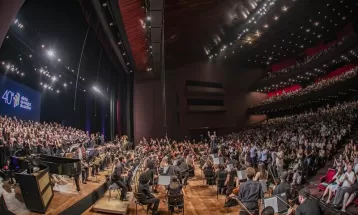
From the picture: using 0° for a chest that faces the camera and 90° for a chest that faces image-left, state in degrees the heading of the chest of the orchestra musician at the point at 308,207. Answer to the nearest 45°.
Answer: approximately 135°

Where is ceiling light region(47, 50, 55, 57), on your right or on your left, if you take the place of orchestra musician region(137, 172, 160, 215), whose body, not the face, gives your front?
on your left

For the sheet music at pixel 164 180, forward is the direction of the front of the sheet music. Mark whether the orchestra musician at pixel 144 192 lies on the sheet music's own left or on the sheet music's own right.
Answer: on the sheet music's own right

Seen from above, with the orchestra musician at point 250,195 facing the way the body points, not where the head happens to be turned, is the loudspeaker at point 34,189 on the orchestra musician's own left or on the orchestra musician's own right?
on the orchestra musician's own left

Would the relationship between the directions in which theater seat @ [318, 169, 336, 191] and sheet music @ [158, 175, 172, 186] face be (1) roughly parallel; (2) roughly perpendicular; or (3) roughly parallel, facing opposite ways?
roughly perpendicular

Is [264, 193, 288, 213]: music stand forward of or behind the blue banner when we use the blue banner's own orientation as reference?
forward

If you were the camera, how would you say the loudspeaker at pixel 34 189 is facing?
facing the viewer and to the right of the viewer

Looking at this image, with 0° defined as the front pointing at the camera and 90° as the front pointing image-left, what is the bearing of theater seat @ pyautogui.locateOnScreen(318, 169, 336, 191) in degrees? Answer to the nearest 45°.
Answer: approximately 45°

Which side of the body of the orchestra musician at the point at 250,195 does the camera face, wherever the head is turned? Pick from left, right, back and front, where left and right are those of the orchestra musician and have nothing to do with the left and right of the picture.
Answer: back

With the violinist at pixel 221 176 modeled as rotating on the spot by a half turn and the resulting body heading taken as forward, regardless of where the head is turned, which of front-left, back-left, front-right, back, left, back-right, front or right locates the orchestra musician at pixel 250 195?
front

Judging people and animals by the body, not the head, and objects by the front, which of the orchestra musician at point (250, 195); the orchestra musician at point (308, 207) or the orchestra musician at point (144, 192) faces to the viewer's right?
the orchestra musician at point (144, 192)

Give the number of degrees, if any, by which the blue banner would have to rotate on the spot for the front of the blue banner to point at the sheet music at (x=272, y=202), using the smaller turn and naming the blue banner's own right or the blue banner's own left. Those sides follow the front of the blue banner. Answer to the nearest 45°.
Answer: approximately 45° to the blue banner's own right

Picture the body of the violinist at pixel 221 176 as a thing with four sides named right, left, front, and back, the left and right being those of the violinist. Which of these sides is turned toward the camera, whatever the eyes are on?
back

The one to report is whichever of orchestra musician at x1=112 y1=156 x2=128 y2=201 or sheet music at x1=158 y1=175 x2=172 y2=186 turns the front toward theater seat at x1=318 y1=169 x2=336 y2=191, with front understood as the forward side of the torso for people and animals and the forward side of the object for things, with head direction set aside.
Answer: the orchestra musician
